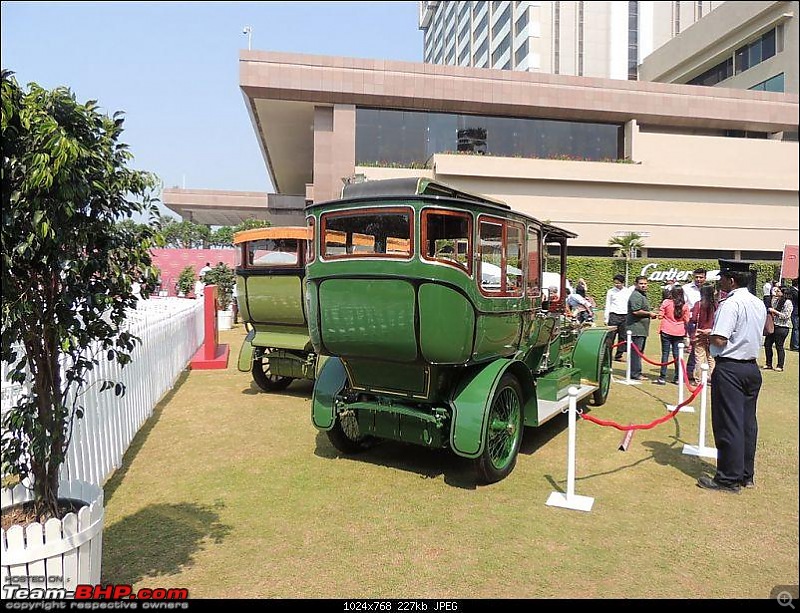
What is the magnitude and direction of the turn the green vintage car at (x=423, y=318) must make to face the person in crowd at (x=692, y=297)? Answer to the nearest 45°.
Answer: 0° — it already faces them

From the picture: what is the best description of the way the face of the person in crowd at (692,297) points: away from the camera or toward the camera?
toward the camera

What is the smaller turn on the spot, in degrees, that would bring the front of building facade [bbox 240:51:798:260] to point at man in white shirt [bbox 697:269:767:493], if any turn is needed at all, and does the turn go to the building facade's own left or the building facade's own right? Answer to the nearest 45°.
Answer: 0° — it already faces them

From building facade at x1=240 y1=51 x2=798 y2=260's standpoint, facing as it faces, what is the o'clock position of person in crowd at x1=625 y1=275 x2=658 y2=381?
The person in crowd is roughly at 12 o'clock from the building facade.

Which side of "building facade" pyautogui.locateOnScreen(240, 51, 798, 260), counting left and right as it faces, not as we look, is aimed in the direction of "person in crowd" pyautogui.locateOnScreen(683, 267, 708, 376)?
front

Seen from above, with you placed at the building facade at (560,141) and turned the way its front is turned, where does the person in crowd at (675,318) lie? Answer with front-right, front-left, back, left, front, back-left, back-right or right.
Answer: front

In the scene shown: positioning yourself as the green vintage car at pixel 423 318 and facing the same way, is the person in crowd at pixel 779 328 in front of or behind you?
in front

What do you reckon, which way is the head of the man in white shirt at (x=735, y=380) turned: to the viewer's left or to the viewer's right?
to the viewer's left

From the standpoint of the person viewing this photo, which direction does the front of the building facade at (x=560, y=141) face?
facing the viewer

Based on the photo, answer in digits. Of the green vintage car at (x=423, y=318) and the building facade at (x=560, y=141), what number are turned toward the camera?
1

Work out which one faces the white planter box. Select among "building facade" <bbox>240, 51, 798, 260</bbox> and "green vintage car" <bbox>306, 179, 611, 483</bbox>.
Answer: the building facade

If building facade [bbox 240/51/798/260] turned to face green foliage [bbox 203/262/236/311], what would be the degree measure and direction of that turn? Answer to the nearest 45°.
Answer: approximately 45° to its right

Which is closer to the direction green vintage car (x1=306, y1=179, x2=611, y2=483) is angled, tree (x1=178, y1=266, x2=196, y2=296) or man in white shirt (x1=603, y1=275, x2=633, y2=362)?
the man in white shirt

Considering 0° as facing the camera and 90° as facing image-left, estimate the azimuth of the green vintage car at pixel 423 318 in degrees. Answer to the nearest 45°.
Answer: approximately 225°

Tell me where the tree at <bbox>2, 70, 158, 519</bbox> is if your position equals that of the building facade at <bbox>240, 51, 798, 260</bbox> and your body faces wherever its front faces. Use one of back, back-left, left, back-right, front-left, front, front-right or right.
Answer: front

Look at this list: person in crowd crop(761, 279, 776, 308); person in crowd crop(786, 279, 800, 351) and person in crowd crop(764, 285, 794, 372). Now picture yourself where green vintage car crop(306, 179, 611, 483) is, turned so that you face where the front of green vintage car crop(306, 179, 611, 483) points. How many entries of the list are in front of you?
3

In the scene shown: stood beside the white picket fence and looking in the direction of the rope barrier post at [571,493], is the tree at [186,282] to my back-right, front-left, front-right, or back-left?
back-left

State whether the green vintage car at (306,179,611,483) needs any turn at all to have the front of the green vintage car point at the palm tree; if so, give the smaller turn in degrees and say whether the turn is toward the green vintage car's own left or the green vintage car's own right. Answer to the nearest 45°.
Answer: approximately 45° to the green vintage car's own left

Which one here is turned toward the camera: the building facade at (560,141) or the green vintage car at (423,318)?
the building facade
